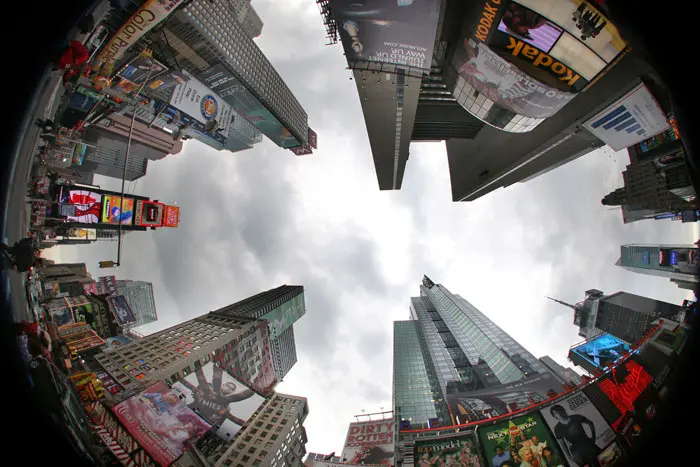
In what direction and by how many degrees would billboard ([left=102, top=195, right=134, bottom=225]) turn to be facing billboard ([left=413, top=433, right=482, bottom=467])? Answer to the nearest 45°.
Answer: approximately 45° to its left

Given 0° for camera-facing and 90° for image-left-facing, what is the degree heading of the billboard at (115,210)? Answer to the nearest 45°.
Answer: approximately 0°

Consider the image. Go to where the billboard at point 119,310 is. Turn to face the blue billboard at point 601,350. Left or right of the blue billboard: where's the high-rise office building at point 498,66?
right

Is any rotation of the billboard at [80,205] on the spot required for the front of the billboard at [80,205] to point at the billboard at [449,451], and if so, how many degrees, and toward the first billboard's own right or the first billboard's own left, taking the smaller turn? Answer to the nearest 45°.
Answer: approximately 45° to the first billboard's own left

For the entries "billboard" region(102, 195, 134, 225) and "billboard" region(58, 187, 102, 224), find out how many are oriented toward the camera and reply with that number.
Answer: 2

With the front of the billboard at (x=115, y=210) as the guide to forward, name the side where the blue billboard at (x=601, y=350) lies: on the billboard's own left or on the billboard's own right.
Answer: on the billboard's own left

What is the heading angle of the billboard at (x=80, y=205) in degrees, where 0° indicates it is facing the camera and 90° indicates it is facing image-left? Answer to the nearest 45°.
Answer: approximately 0°
